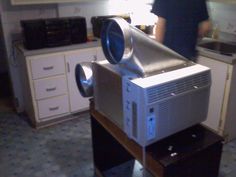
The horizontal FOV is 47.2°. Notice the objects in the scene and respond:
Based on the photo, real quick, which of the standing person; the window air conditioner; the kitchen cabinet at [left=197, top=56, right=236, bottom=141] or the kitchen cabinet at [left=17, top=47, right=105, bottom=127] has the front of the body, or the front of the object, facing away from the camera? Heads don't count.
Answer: the standing person

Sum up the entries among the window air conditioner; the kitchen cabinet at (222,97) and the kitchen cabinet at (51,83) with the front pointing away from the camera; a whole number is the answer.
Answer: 0

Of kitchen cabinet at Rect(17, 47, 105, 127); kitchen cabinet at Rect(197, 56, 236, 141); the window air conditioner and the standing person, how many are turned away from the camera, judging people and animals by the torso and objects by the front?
1

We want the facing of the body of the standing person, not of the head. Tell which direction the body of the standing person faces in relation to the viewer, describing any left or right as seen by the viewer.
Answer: facing away from the viewer

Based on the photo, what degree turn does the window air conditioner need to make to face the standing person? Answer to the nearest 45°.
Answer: approximately 135° to its left

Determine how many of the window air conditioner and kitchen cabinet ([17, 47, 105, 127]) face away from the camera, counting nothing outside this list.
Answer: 0

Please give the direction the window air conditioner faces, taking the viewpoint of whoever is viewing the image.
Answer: facing the viewer and to the right of the viewer

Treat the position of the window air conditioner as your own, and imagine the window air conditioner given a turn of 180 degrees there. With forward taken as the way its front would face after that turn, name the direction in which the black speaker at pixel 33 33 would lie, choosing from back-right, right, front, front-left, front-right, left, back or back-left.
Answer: front

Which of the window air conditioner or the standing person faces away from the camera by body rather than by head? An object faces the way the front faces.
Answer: the standing person

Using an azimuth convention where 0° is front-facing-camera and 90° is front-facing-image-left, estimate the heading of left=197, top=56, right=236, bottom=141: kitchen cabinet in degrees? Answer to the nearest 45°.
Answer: approximately 45°

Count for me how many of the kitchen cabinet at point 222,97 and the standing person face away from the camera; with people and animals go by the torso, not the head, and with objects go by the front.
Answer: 1

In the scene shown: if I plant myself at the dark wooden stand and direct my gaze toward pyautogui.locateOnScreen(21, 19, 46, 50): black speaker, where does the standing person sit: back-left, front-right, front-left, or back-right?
front-right

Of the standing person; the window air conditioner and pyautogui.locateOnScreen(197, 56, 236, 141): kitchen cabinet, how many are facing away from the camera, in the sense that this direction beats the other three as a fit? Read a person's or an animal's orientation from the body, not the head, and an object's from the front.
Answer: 1

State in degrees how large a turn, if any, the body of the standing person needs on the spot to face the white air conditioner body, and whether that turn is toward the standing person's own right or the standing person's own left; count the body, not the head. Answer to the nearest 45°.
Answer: approximately 180°

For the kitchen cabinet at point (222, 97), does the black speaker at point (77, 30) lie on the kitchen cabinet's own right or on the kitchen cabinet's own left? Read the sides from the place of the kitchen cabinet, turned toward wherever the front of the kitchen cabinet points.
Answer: on the kitchen cabinet's own right
